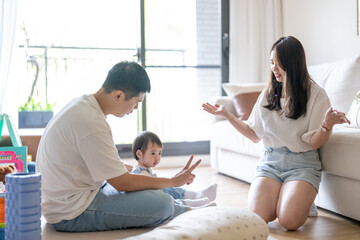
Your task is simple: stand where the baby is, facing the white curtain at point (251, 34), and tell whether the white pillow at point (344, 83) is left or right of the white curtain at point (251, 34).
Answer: right

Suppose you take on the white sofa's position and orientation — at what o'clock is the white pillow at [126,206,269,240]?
The white pillow is roughly at 11 o'clock from the white sofa.

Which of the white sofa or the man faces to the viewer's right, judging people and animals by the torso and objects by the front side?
the man

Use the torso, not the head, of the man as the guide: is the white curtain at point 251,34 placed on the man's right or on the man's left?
on the man's left

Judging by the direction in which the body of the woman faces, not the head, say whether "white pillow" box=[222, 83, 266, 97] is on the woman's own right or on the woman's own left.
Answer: on the woman's own right

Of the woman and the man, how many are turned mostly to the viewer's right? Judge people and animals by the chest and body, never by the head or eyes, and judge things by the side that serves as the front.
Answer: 1

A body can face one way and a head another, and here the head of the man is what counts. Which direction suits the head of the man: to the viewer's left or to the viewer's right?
to the viewer's right

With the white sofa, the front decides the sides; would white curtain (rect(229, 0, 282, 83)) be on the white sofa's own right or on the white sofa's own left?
on the white sofa's own right

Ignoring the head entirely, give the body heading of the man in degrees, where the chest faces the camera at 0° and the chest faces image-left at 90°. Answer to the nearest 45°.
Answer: approximately 270°
